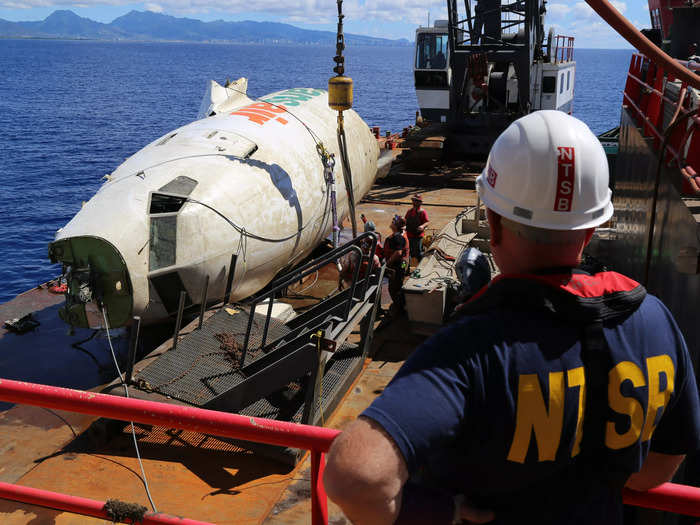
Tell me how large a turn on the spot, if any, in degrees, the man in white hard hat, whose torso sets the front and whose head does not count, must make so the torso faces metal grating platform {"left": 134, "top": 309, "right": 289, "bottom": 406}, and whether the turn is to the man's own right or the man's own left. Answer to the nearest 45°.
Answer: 0° — they already face it

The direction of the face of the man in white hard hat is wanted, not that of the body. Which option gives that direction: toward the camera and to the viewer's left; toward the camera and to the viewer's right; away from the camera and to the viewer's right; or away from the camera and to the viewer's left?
away from the camera and to the viewer's left

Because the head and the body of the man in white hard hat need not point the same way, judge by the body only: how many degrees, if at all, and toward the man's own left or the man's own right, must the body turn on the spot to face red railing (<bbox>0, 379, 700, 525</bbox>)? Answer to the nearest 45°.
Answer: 0° — they already face it

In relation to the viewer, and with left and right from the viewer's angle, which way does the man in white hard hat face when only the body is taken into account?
facing away from the viewer and to the left of the viewer

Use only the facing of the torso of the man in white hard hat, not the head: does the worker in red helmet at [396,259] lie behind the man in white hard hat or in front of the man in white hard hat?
in front

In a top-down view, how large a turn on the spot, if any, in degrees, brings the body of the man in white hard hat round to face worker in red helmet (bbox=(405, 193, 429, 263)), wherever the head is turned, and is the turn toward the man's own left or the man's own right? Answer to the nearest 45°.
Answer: approximately 45° to the man's own right

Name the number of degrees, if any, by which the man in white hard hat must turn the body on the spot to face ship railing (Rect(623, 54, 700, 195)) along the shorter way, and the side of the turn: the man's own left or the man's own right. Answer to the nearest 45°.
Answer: approximately 45° to the man's own right

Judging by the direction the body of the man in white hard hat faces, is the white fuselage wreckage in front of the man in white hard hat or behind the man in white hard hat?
in front
